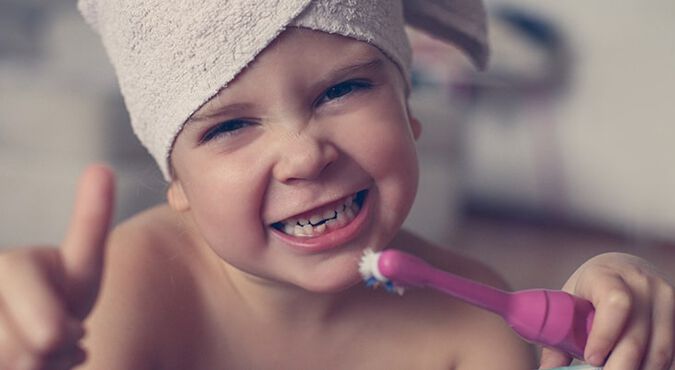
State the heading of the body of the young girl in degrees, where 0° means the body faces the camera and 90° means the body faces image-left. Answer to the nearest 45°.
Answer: approximately 0°
